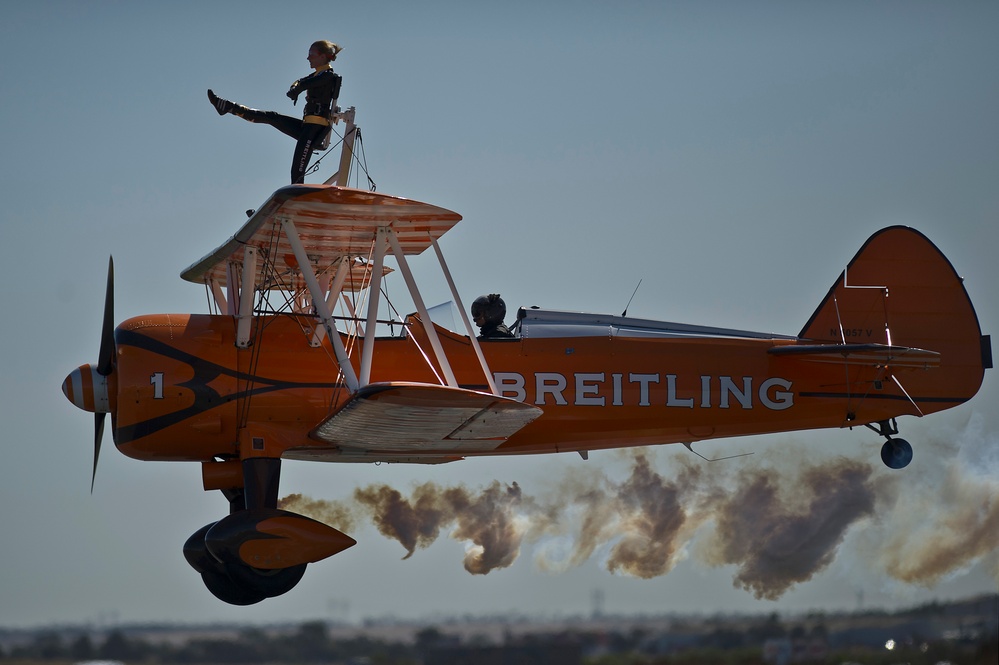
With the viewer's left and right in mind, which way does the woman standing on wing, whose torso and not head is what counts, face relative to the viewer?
facing to the left of the viewer

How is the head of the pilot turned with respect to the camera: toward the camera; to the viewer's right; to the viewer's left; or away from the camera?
to the viewer's left

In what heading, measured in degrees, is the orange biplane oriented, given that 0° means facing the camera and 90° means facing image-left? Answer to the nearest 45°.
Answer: approximately 90°

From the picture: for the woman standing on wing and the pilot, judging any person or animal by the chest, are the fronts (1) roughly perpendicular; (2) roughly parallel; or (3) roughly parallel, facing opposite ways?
roughly parallel

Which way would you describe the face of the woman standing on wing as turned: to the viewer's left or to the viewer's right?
to the viewer's left

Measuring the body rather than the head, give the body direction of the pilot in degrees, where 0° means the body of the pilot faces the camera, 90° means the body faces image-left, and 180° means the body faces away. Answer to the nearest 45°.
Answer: approximately 90°

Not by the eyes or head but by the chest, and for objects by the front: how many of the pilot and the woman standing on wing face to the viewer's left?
2
